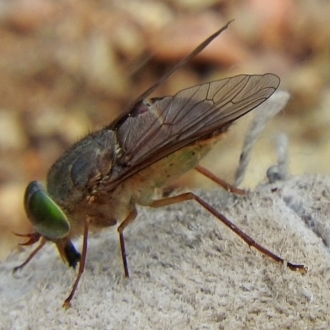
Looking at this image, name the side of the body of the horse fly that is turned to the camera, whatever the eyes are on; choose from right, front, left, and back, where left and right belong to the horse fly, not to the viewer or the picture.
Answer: left
